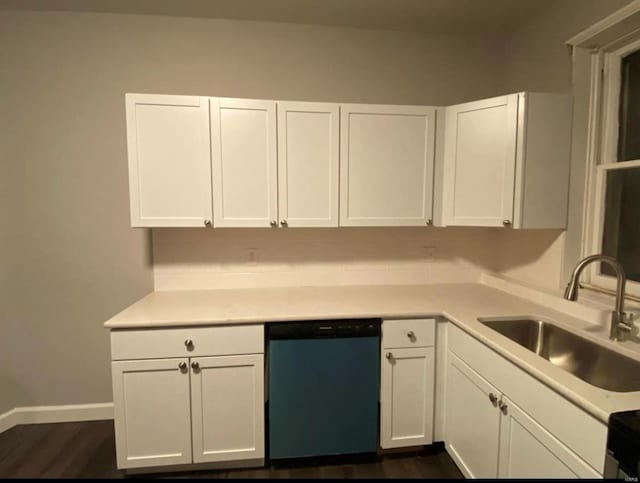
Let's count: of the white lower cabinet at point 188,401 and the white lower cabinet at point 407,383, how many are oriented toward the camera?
2

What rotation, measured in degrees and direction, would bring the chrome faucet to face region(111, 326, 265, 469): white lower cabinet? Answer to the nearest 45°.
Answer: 0° — it already faces it

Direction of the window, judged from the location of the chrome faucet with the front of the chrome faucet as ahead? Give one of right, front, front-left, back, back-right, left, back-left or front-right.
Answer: back-right

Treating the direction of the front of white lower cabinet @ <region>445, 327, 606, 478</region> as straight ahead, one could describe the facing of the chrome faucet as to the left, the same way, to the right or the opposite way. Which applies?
the same way

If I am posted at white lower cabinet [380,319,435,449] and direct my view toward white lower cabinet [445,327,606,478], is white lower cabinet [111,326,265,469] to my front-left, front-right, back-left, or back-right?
back-right

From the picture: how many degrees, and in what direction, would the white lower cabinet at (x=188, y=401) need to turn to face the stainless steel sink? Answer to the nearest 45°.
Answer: approximately 45° to its left

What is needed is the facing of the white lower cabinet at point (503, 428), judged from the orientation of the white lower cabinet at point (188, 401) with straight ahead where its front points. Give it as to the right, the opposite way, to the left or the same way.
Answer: to the right

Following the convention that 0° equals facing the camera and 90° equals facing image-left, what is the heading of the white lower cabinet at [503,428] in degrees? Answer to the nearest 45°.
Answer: approximately 45°

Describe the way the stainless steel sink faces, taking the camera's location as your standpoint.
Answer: facing the viewer and to the left of the viewer

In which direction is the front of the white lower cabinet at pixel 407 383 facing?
toward the camera

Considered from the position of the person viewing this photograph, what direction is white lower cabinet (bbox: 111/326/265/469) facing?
facing the viewer
